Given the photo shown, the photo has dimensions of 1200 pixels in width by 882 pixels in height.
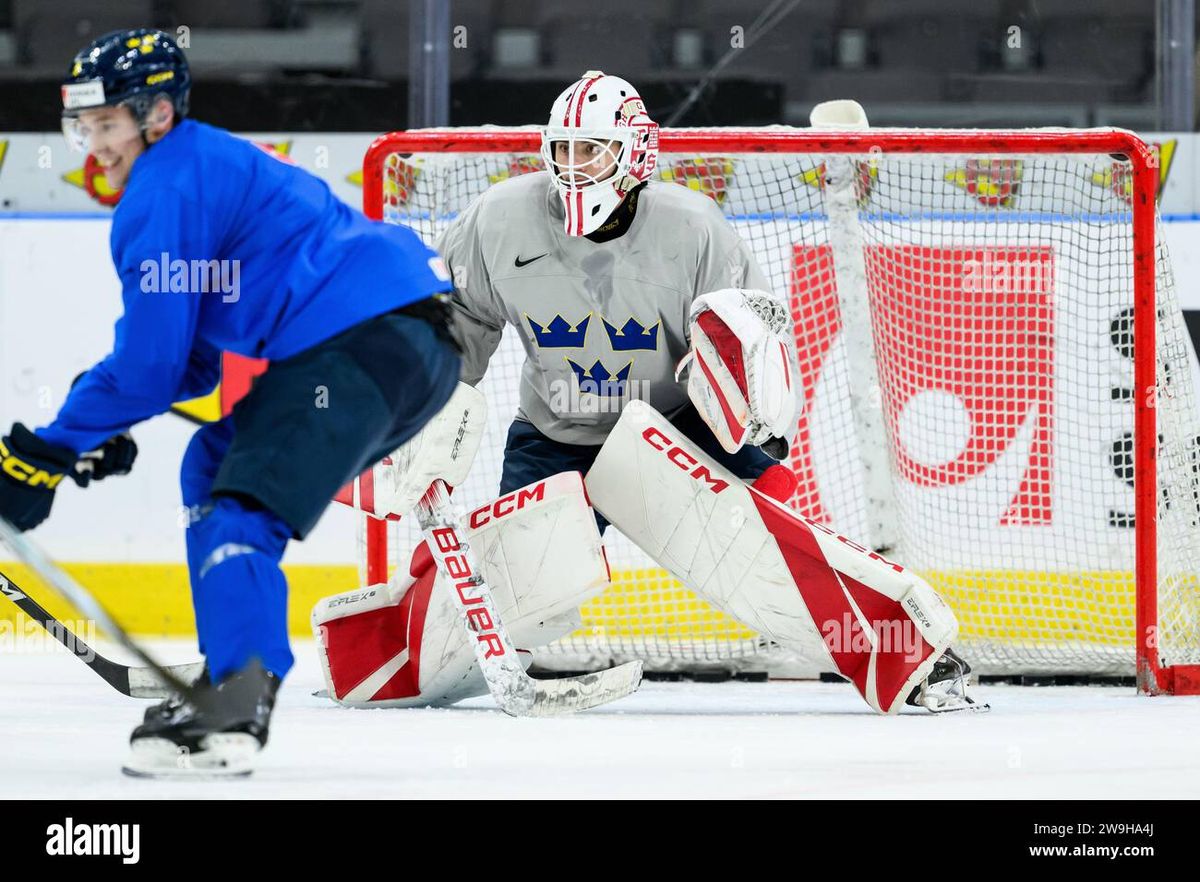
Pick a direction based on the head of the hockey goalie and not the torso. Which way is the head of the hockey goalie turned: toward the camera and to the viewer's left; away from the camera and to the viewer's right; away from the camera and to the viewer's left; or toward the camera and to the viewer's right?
toward the camera and to the viewer's left

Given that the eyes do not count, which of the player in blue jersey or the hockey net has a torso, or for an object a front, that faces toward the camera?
the hockey net

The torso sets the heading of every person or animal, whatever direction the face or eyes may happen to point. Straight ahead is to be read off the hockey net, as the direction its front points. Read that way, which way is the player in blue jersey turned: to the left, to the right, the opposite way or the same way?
to the right

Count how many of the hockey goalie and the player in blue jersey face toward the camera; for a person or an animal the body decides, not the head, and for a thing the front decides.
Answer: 1

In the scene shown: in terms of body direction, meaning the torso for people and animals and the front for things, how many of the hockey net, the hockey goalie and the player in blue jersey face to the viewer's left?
1

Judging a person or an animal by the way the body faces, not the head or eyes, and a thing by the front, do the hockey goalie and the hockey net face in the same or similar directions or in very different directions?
same or similar directions

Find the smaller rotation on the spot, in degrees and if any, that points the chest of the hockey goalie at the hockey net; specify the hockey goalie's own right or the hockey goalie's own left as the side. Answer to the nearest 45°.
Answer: approximately 135° to the hockey goalie's own left

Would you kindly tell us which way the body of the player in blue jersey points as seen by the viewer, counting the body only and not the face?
to the viewer's left

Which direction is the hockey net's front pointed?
toward the camera

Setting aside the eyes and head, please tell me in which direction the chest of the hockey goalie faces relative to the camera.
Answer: toward the camera

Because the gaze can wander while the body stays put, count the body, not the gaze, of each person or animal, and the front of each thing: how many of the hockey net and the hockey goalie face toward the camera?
2

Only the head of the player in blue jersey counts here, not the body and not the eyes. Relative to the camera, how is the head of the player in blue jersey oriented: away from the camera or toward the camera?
toward the camera
